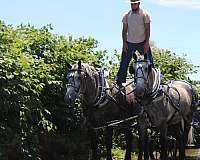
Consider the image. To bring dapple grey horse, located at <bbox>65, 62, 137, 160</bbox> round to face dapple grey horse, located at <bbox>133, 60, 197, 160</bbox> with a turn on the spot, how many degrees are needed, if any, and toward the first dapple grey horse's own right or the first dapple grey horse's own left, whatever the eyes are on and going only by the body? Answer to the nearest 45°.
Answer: approximately 135° to the first dapple grey horse's own left

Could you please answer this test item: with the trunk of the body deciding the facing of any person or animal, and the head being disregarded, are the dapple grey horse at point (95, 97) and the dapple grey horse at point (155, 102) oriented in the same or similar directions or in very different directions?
same or similar directions

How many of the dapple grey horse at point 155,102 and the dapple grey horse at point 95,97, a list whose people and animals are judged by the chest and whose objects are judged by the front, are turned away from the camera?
0

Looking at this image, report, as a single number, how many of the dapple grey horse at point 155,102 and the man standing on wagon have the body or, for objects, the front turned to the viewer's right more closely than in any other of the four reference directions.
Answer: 0

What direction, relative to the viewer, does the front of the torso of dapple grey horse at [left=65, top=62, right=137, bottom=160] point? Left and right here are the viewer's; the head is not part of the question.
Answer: facing the viewer and to the left of the viewer

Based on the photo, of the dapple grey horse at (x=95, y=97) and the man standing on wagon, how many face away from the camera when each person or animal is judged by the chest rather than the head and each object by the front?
0

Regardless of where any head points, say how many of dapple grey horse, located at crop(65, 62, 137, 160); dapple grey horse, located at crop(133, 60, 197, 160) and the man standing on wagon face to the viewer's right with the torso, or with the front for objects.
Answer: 0

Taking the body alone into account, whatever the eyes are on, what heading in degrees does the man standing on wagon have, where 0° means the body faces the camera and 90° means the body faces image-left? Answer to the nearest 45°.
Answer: approximately 0°

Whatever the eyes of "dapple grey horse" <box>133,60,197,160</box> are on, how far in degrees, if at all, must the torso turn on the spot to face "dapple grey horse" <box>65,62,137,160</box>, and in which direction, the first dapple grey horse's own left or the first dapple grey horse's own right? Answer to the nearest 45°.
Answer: approximately 45° to the first dapple grey horse's own right
